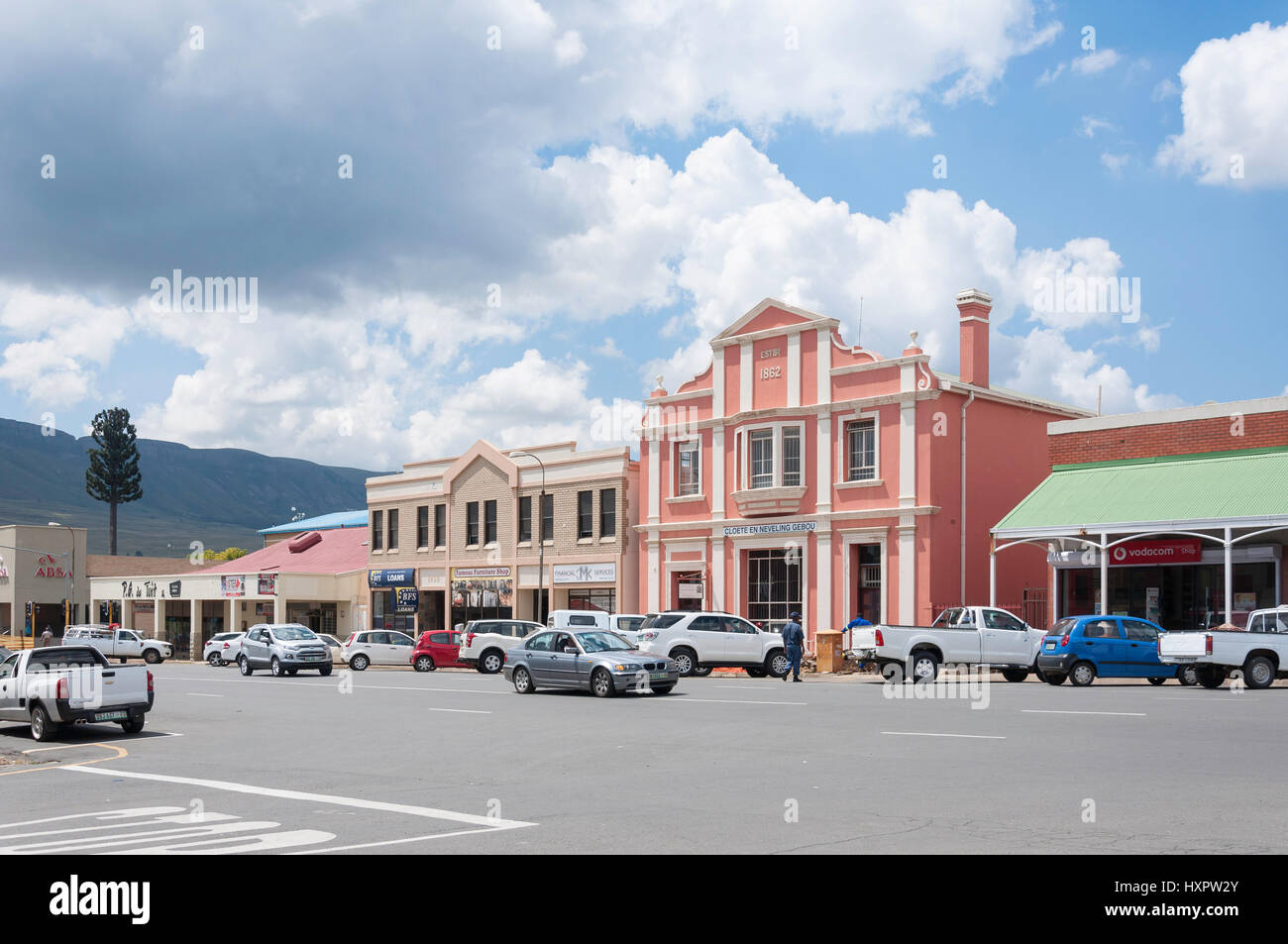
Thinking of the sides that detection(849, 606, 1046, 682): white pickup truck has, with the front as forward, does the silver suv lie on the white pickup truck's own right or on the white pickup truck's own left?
on the white pickup truck's own left

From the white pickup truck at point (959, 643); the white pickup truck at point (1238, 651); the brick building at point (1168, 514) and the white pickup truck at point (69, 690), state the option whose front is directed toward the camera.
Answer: the brick building

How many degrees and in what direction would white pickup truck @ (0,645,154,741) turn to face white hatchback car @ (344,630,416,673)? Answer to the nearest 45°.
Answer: approximately 45° to its right

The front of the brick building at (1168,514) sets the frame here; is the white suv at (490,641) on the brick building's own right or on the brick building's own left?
on the brick building's own right

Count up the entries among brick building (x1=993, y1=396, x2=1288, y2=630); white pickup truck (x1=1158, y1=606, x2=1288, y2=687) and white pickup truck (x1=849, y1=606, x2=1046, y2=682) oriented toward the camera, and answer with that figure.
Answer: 1

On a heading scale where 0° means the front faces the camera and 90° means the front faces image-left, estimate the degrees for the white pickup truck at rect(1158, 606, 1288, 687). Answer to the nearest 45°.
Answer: approximately 225°
